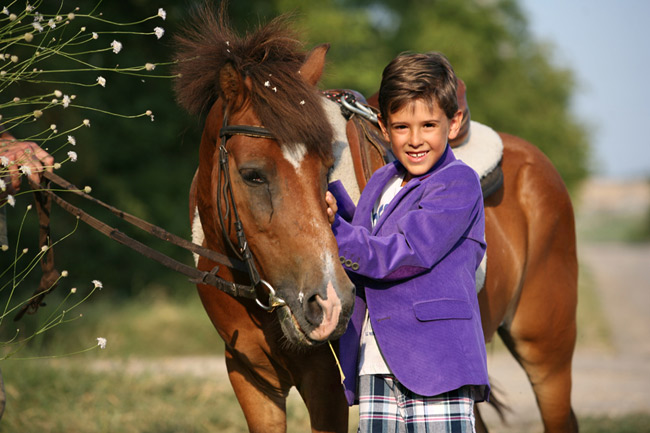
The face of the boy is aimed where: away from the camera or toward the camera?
toward the camera

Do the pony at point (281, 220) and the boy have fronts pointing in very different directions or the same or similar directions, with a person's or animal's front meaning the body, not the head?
same or similar directions

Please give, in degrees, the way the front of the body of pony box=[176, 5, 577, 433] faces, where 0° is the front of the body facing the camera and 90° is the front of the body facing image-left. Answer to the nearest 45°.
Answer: approximately 45°

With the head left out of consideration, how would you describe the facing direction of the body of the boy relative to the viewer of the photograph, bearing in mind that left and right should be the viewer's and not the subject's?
facing the viewer and to the left of the viewer
